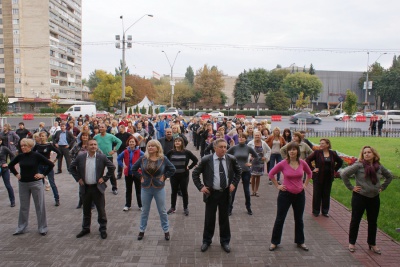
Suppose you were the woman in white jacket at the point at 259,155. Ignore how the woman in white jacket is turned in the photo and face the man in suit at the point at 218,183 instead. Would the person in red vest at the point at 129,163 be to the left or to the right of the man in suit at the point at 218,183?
right

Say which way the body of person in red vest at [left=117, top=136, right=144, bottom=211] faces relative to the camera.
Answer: toward the camera

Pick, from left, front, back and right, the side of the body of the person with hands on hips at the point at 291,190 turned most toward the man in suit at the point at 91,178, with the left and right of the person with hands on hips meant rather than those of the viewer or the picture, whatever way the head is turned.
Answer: right

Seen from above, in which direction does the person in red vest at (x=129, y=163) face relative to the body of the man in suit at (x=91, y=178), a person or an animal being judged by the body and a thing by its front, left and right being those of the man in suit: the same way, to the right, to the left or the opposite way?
the same way

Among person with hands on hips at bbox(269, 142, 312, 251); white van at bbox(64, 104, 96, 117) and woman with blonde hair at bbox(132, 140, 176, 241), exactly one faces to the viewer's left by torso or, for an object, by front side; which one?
the white van

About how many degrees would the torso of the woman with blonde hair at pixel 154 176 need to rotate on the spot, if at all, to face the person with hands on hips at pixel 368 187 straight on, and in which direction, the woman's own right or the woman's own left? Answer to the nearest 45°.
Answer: approximately 90° to the woman's own left

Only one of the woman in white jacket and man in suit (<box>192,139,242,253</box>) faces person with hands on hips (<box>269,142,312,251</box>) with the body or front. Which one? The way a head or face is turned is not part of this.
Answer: the woman in white jacket

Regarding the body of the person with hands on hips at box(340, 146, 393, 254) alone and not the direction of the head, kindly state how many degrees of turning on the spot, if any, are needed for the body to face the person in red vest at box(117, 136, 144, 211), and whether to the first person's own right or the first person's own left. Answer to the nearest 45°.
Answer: approximately 90° to the first person's own right

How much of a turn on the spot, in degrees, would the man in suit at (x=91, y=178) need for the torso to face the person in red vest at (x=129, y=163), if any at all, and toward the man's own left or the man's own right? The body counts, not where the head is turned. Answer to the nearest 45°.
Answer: approximately 135° to the man's own left

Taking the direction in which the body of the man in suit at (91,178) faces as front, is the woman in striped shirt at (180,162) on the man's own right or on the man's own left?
on the man's own left

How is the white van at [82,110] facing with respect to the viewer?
to the viewer's left

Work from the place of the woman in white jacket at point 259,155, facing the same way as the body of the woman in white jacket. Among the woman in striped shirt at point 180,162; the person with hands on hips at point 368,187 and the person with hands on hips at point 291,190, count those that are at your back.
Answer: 0

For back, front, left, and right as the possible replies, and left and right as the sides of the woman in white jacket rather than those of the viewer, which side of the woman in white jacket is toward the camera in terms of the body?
front

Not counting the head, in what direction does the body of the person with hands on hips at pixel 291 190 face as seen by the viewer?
toward the camera

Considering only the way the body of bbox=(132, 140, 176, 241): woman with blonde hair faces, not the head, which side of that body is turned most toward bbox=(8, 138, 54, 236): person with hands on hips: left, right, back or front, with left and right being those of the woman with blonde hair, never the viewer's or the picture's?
right

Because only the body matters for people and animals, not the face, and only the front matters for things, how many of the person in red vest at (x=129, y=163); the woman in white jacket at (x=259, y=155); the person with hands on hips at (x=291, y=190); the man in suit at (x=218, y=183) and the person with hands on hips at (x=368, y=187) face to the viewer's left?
0

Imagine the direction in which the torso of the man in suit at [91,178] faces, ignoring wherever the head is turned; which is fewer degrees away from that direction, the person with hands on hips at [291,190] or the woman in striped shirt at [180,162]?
the person with hands on hips
